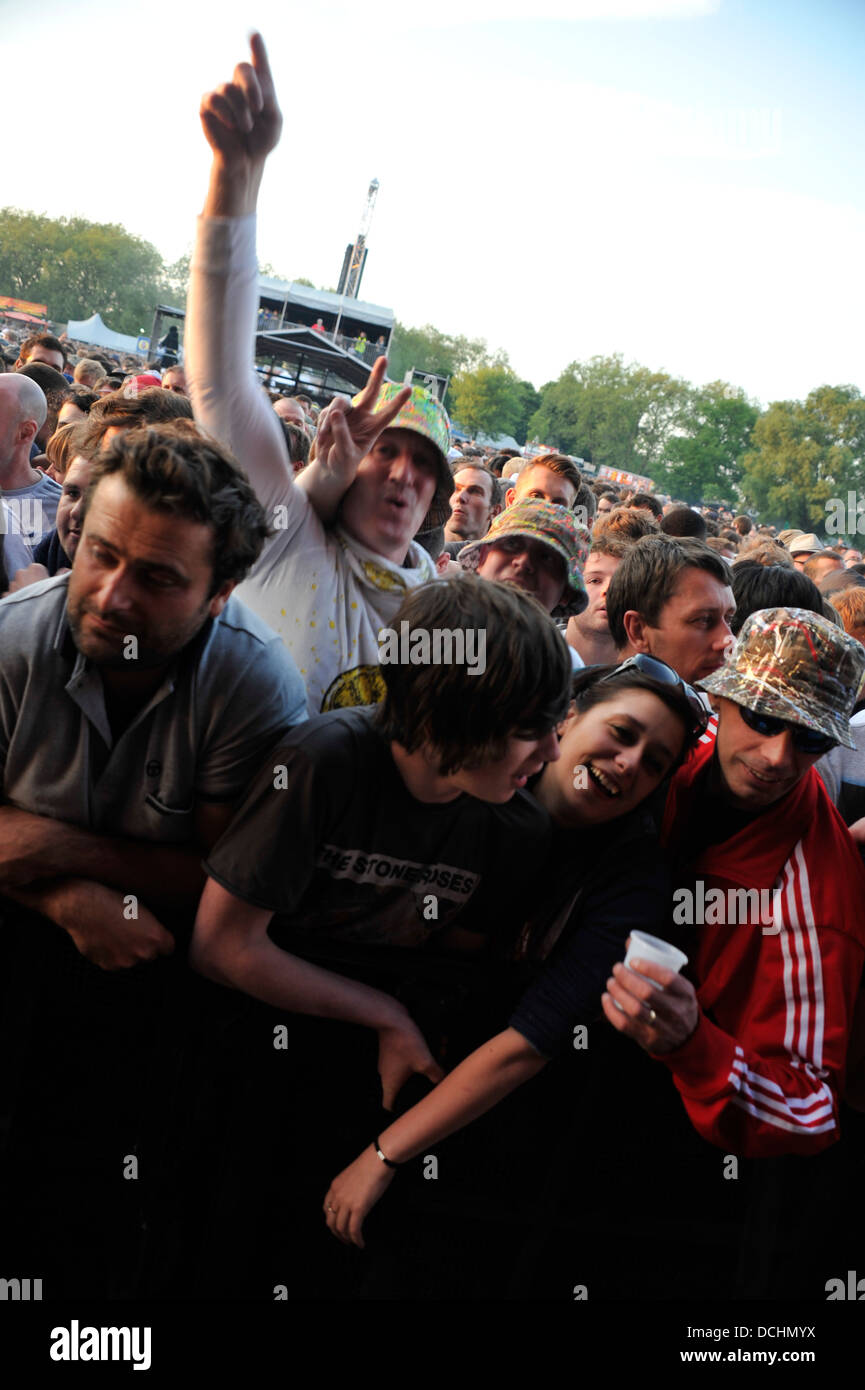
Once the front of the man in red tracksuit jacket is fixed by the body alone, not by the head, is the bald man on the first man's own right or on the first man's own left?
on the first man's own right

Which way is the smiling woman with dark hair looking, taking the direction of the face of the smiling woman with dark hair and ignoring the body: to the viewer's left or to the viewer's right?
to the viewer's left

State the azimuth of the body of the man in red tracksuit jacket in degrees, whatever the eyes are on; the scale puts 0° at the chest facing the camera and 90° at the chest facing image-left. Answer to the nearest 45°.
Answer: approximately 45°
